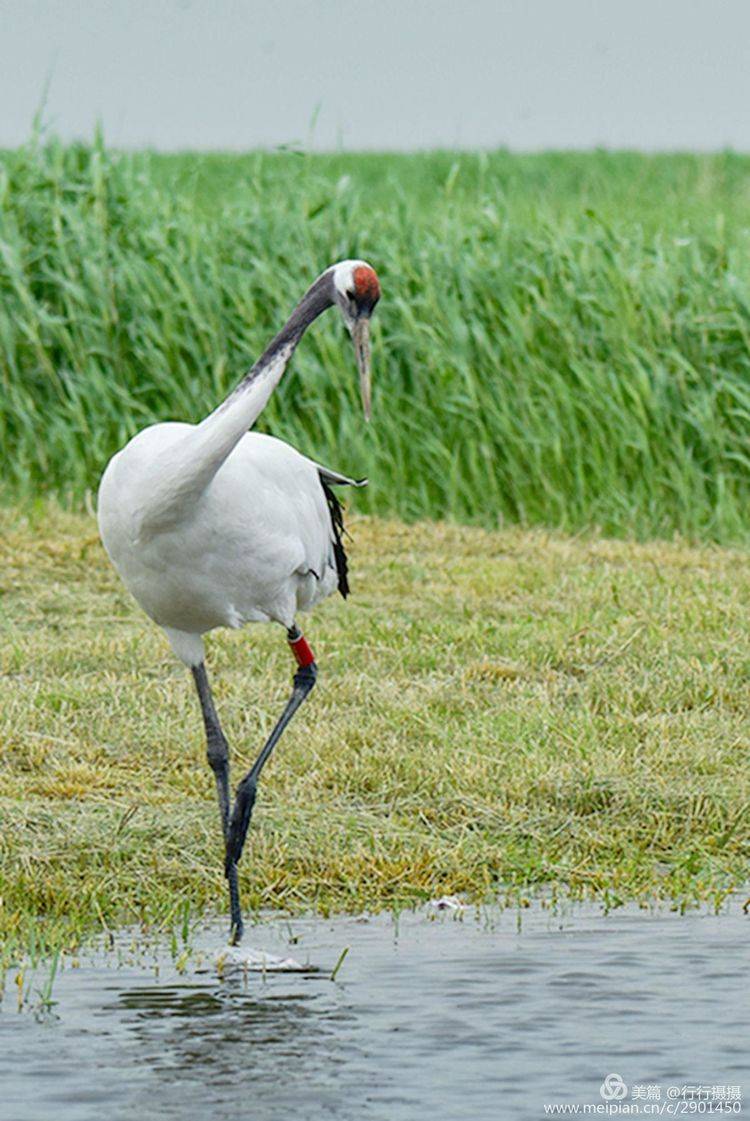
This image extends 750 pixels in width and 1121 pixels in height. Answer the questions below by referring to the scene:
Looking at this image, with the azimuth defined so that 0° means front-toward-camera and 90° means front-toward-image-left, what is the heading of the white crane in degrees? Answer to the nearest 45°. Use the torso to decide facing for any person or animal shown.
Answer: approximately 45°
